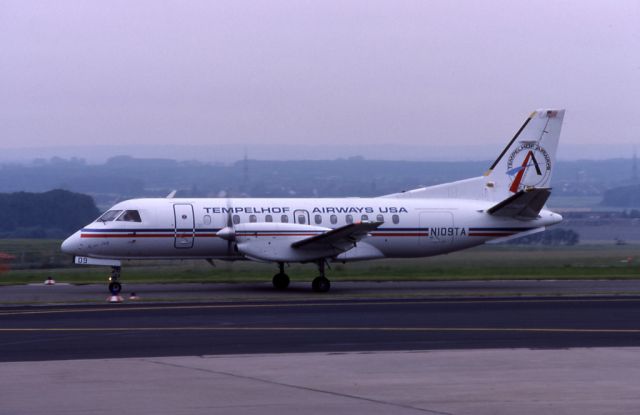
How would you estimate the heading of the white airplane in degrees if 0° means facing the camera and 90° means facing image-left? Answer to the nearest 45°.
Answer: approximately 90°
